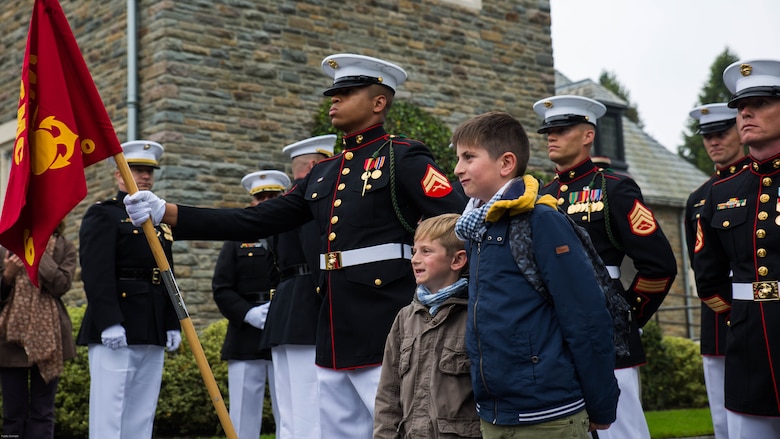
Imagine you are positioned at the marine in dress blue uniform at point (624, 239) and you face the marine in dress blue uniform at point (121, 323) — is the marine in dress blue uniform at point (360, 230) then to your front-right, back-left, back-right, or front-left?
front-left

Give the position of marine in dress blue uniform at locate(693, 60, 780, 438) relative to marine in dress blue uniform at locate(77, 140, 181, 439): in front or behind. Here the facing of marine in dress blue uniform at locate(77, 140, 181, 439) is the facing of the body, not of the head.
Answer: in front

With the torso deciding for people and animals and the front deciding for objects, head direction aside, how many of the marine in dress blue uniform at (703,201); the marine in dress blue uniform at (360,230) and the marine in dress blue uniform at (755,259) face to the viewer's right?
0

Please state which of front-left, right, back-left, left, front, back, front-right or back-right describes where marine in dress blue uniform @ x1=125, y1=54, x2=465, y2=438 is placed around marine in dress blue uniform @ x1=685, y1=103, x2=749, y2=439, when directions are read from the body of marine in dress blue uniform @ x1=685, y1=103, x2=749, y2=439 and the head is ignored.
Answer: front

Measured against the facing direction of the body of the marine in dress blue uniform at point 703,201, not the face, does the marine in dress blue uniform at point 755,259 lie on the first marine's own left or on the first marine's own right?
on the first marine's own left

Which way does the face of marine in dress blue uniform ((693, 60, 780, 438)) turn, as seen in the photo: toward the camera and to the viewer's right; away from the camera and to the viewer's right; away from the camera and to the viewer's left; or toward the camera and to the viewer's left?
toward the camera and to the viewer's left

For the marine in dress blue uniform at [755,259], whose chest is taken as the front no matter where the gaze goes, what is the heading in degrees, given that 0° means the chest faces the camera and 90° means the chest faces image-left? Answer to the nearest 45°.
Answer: approximately 0°

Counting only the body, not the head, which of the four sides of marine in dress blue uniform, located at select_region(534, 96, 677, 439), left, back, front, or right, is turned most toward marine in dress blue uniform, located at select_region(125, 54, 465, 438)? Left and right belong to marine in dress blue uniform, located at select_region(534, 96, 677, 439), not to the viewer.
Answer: front

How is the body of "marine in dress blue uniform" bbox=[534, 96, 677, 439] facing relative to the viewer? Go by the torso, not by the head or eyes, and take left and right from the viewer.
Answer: facing the viewer and to the left of the viewer
